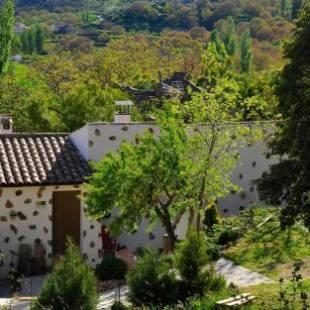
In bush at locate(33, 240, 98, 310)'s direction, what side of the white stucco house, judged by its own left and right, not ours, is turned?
front

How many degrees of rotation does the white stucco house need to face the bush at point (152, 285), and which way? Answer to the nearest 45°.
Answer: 0° — it already faces it

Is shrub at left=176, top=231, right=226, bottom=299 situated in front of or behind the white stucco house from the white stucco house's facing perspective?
in front

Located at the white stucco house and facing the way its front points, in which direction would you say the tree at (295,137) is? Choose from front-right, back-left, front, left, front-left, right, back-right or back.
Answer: front-left

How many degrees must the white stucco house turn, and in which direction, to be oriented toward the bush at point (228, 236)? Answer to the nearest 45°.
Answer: approximately 90° to its left

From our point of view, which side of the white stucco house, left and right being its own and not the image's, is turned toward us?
front

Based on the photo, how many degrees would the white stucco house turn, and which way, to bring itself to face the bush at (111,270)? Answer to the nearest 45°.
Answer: approximately 45° to its left

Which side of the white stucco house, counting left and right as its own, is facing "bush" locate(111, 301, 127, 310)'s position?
front

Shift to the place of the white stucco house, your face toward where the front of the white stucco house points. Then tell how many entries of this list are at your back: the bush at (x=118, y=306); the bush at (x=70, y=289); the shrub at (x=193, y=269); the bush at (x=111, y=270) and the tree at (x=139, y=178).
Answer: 0

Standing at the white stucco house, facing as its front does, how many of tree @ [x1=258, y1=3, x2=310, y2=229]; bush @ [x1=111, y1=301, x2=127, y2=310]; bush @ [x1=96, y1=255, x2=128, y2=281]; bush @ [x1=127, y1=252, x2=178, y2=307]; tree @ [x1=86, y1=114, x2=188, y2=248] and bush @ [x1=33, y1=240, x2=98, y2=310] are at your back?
0

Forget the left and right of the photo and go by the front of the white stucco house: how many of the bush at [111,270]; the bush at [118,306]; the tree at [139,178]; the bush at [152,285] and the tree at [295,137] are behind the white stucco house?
0

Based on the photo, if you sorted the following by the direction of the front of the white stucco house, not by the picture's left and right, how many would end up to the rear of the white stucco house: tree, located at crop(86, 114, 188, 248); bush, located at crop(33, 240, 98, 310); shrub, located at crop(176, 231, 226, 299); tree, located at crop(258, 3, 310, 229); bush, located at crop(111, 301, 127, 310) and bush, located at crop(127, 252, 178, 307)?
0
